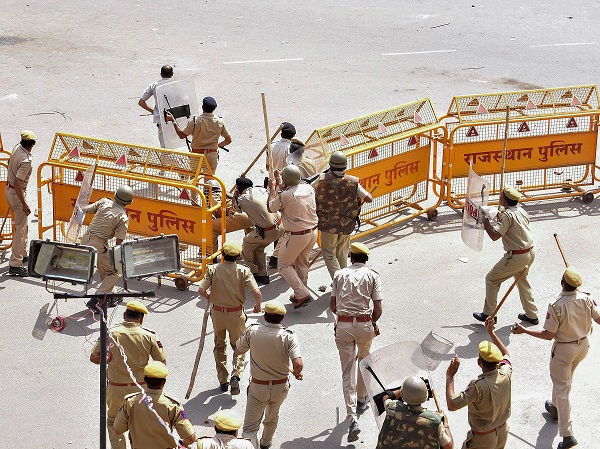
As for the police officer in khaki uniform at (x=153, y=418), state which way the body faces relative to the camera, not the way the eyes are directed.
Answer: away from the camera

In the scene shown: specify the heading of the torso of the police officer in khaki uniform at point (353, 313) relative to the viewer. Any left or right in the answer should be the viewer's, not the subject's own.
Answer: facing away from the viewer

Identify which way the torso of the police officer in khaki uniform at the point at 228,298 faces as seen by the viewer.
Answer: away from the camera

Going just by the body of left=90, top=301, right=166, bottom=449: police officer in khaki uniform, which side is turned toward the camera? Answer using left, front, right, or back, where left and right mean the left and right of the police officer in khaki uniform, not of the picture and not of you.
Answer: back

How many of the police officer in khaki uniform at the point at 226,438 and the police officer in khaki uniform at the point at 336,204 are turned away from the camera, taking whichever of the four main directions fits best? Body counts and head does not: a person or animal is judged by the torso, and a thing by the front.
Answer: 2

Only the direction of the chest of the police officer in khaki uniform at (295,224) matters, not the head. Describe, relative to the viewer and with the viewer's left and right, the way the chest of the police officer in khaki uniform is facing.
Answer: facing away from the viewer and to the left of the viewer

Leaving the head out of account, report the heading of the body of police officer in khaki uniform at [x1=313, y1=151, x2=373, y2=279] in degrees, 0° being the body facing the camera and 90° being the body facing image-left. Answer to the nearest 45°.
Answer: approximately 180°

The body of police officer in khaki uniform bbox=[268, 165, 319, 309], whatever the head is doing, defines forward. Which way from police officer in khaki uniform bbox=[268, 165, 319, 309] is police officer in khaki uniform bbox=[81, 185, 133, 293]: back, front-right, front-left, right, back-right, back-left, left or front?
front-left

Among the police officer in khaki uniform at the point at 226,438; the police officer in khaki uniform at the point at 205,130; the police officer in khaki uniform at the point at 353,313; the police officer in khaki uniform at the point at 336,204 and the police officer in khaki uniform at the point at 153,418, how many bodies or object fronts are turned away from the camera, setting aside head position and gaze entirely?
5

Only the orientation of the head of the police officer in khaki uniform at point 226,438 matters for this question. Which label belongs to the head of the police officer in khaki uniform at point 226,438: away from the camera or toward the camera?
away from the camera

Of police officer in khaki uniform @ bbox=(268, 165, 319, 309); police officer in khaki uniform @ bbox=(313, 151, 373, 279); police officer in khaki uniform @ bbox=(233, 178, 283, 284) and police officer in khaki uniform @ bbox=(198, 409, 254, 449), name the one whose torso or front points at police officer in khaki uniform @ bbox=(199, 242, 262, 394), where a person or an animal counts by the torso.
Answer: police officer in khaki uniform @ bbox=(198, 409, 254, 449)

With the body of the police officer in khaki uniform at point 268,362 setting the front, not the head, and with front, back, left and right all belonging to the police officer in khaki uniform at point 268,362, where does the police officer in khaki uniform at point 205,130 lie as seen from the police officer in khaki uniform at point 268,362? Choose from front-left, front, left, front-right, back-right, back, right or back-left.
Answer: front

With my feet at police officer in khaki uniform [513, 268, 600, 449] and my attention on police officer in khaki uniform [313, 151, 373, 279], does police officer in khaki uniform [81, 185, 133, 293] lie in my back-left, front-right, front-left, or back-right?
front-left

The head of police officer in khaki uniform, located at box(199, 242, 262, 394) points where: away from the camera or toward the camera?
away from the camera

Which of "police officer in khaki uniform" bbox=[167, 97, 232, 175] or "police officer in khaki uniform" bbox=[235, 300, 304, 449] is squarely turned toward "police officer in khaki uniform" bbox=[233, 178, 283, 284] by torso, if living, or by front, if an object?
"police officer in khaki uniform" bbox=[235, 300, 304, 449]

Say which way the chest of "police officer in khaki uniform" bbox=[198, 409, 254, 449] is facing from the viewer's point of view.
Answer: away from the camera
